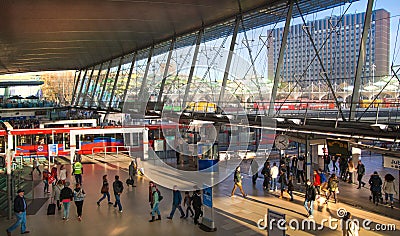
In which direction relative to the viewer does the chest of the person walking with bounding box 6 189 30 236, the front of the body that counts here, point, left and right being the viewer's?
facing to the right of the viewer

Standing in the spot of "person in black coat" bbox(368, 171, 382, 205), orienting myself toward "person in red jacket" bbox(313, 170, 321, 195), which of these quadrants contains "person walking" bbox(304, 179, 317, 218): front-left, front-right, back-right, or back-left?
front-left

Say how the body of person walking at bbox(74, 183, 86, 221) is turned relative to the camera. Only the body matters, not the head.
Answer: toward the camera

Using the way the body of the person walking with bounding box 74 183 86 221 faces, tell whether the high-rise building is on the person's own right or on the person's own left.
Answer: on the person's own left

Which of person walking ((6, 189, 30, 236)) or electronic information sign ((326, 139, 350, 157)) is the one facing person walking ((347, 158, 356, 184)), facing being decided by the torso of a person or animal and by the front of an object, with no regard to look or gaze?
person walking ((6, 189, 30, 236))

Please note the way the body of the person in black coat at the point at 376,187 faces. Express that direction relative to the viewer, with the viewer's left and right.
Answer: facing away from the viewer

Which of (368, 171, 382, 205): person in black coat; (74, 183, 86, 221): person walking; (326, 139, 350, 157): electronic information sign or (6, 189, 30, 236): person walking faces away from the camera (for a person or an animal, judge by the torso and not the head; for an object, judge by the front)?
the person in black coat

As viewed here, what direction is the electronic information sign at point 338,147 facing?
toward the camera

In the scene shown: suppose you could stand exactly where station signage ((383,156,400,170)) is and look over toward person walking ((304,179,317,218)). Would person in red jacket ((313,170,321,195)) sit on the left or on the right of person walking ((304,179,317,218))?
right

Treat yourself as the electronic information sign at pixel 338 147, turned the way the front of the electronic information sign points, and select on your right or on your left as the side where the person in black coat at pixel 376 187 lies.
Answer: on your left

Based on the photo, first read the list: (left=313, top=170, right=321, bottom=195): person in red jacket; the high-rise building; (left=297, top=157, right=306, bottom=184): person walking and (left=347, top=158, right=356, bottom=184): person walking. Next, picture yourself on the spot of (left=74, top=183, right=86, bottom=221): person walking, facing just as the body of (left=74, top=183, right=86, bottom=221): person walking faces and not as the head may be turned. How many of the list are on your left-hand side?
4

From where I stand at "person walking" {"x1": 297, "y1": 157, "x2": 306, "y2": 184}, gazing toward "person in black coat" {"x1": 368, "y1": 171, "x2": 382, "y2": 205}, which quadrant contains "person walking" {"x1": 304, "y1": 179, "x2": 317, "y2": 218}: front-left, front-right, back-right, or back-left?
front-right

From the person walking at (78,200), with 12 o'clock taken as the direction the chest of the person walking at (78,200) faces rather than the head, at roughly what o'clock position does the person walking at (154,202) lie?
the person walking at (154,202) is roughly at 10 o'clock from the person walking at (78,200).
